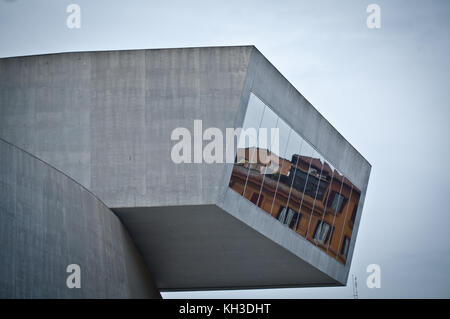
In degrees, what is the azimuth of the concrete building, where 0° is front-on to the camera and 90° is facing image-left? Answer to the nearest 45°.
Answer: approximately 315°
